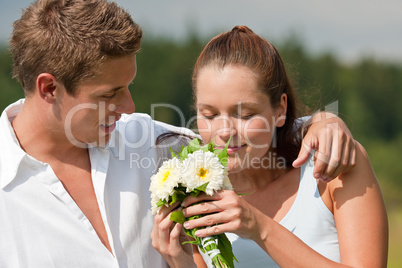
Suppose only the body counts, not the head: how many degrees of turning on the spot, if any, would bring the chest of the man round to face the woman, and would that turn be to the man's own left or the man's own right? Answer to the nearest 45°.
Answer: approximately 45° to the man's own left

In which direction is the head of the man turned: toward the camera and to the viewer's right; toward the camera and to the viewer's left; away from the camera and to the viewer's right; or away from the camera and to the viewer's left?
toward the camera and to the viewer's right

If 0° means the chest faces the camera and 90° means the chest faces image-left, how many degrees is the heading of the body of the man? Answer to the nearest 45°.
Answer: approximately 315°

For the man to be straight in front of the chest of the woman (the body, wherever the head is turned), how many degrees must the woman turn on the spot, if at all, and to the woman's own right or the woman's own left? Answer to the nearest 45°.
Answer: approximately 45° to the woman's own right

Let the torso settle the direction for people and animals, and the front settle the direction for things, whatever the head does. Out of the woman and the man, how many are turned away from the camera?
0

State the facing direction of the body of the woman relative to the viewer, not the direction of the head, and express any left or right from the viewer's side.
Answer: facing the viewer and to the left of the viewer

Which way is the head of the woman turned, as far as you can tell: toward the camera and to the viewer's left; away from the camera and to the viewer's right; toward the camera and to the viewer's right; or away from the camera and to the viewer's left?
toward the camera and to the viewer's left
